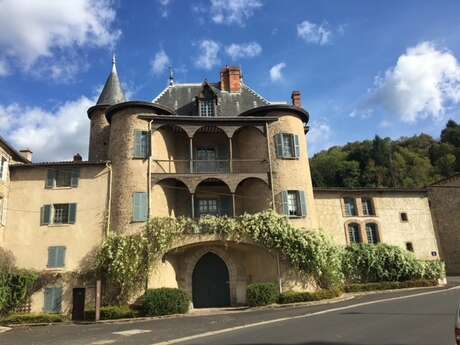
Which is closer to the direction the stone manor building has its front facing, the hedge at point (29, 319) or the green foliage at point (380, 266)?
the hedge

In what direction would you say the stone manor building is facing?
toward the camera

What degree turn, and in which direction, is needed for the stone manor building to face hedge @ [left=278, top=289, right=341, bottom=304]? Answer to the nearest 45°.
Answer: approximately 90° to its left

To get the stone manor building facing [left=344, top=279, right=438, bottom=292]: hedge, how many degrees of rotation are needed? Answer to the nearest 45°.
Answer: approximately 90° to its left
